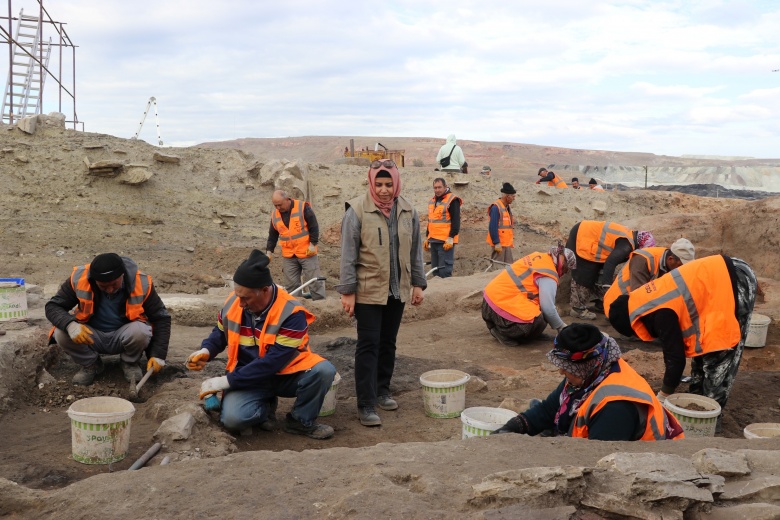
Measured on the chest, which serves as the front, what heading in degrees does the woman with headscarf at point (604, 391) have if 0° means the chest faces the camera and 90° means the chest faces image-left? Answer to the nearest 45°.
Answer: approximately 45°

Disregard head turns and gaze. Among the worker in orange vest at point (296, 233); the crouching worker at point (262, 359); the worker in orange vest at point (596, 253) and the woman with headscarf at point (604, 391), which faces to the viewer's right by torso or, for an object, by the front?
the worker in orange vest at point (596, 253)

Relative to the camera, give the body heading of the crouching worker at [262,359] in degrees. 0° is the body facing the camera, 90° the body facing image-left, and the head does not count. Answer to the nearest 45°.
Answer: approximately 45°

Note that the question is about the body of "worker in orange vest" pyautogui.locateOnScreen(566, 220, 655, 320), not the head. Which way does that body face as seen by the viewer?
to the viewer's right

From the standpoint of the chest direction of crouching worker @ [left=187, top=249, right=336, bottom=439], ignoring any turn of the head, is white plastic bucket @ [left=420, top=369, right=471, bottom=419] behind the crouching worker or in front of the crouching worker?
behind

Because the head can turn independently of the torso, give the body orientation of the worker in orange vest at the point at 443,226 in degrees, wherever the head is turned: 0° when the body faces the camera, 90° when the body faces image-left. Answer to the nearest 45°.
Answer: approximately 45°

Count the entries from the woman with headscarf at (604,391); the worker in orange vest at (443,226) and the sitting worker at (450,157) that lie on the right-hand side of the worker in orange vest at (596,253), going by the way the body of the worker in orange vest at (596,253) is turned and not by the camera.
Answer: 1

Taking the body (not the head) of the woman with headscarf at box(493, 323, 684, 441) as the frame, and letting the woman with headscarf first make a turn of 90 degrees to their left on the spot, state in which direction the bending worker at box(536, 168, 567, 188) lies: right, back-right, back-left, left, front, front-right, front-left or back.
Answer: back-left

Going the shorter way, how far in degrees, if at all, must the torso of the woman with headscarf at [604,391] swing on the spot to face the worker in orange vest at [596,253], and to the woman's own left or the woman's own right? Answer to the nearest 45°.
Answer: approximately 135° to the woman's own right
